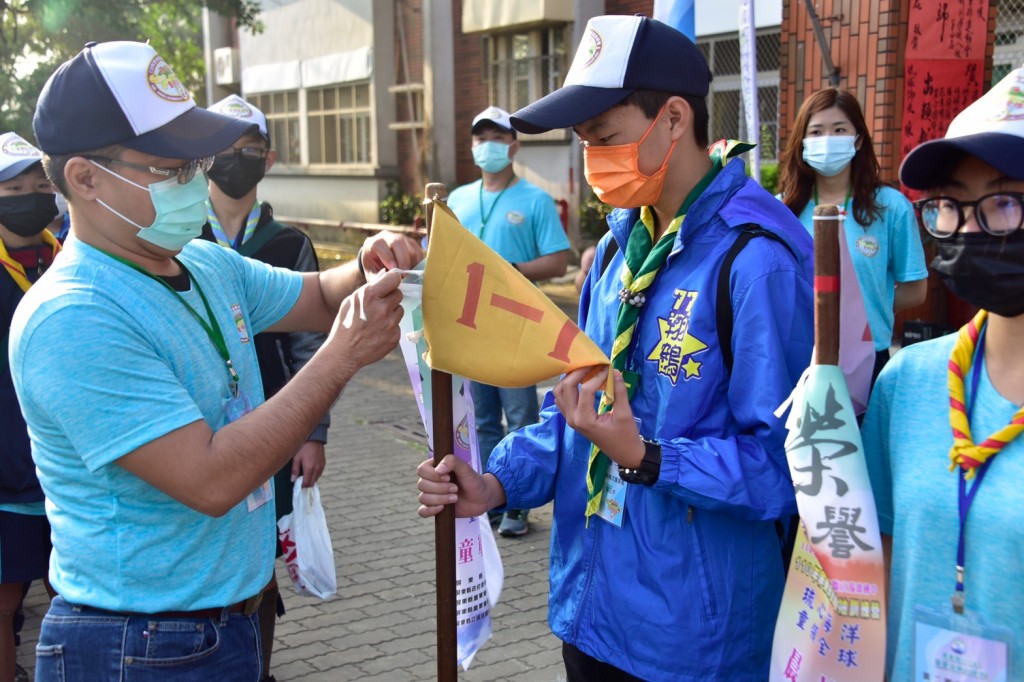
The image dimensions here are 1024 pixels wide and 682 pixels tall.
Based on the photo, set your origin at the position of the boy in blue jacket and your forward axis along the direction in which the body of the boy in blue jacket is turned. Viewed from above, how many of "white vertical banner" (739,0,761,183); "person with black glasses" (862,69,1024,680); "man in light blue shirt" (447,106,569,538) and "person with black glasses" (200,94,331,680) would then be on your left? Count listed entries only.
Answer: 1

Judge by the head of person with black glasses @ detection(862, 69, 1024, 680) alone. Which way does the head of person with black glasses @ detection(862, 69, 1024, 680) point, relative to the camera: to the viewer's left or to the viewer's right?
to the viewer's left

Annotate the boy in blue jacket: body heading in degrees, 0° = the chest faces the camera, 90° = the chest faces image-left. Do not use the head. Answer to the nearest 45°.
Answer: approximately 45°

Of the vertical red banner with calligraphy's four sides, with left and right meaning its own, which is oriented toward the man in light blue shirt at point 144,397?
front

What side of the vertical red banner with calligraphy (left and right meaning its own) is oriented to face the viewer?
front

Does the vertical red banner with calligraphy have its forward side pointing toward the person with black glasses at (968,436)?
yes

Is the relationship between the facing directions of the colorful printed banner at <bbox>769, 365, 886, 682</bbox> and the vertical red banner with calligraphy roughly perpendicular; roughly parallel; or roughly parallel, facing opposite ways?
roughly parallel

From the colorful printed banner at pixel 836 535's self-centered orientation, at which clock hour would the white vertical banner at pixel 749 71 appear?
The white vertical banner is roughly at 6 o'clock from the colorful printed banner.

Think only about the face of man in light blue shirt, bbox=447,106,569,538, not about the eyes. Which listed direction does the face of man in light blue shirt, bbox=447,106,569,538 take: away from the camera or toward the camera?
toward the camera

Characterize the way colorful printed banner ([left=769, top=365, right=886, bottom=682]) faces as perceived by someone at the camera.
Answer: facing the viewer

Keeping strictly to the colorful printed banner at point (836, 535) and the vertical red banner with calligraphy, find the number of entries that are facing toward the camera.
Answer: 2

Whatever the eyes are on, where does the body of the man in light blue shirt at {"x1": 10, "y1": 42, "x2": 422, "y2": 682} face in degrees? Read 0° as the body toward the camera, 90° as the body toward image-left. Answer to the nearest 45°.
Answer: approximately 315°

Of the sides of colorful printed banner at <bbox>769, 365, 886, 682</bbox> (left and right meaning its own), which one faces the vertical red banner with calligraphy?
back

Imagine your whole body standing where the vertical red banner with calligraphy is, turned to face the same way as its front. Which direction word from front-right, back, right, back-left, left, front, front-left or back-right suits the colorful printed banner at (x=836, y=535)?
front
